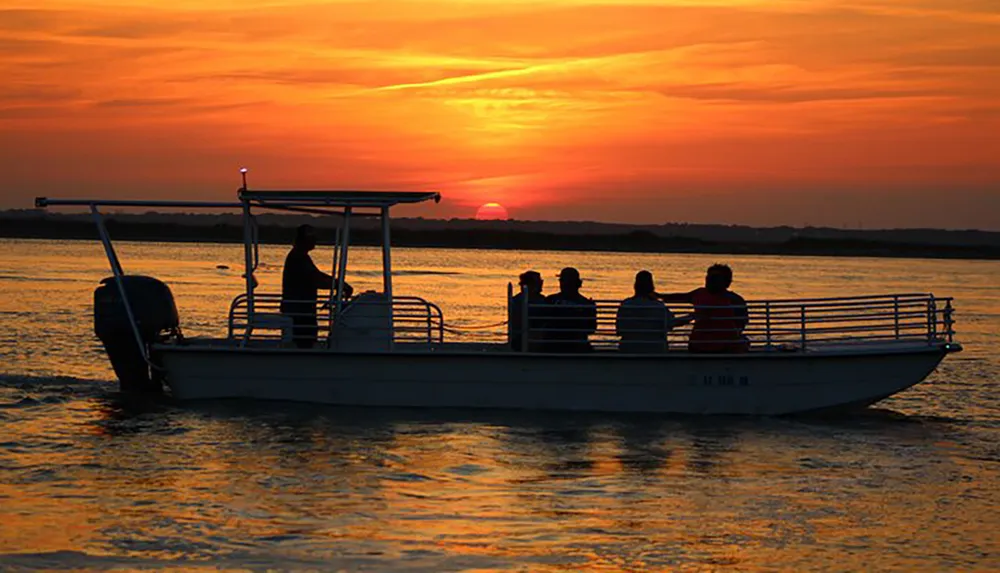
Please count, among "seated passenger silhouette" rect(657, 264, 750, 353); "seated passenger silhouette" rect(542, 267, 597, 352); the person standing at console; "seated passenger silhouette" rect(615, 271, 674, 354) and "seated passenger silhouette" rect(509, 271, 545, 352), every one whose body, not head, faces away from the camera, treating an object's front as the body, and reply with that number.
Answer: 4

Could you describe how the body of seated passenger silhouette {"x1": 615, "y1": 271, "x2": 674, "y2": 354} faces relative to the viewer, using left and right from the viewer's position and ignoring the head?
facing away from the viewer

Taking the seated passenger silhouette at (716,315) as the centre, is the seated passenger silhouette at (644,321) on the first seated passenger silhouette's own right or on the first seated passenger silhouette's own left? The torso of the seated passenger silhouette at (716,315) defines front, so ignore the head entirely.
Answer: on the first seated passenger silhouette's own left

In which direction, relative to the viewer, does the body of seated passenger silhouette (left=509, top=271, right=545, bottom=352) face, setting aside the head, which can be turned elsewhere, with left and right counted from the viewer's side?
facing away from the viewer

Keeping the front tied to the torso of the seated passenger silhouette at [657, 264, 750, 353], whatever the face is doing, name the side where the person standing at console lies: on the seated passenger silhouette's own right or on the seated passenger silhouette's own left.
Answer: on the seated passenger silhouette's own left

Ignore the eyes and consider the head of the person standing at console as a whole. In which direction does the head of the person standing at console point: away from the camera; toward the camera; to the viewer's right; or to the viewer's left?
to the viewer's right

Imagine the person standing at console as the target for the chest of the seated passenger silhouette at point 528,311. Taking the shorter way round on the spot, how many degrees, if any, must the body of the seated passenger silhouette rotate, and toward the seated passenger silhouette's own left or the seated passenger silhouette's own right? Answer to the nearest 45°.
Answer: approximately 90° to the seated passenger silhouette's own left

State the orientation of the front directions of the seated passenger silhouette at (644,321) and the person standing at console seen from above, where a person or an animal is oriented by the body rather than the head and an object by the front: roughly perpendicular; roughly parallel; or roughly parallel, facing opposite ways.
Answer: roughly perpendicular

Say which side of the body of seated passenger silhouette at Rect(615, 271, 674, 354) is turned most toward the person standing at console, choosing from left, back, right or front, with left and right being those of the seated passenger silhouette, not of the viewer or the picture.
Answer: left

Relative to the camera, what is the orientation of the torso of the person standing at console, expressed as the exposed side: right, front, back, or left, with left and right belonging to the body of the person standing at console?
right

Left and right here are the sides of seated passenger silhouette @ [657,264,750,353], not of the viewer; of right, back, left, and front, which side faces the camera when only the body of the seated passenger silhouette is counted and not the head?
back

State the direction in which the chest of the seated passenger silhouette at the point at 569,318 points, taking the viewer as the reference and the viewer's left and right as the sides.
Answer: facing away from the viewer

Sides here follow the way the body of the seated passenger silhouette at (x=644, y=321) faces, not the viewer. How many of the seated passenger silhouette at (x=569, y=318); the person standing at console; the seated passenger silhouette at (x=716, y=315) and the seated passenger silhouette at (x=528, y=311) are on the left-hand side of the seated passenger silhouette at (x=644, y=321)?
3

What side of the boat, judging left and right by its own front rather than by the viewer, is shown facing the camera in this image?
right
